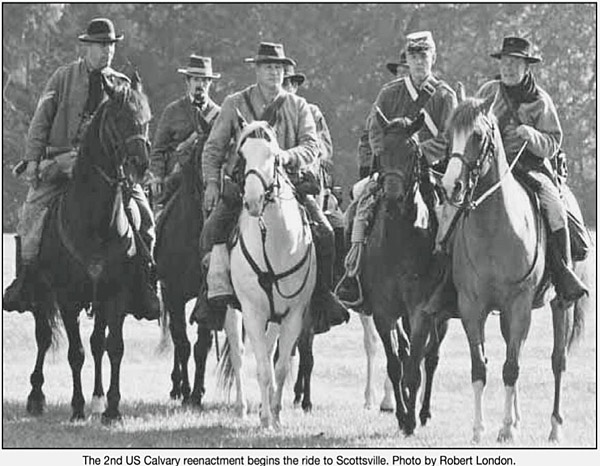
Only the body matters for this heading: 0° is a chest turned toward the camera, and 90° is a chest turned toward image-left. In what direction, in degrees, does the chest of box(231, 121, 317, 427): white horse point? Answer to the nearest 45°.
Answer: approximately 0°

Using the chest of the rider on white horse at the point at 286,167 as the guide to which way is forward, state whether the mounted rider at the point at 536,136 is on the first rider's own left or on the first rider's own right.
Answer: on the first rider's own left

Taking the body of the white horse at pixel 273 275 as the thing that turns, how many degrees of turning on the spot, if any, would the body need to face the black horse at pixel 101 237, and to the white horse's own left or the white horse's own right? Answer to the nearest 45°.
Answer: approximately 90° to the white horse's own right

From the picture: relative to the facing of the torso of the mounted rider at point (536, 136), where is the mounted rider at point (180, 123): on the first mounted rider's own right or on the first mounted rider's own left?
on the first mounted rider's own right

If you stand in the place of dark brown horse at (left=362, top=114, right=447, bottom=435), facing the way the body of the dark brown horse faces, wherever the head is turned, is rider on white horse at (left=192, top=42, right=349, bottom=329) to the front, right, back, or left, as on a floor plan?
right

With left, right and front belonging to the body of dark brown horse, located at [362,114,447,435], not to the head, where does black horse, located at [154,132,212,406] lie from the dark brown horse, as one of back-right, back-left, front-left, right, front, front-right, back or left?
back-right

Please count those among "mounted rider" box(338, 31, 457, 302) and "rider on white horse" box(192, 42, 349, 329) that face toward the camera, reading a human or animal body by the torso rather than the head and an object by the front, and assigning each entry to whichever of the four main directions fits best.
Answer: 2
